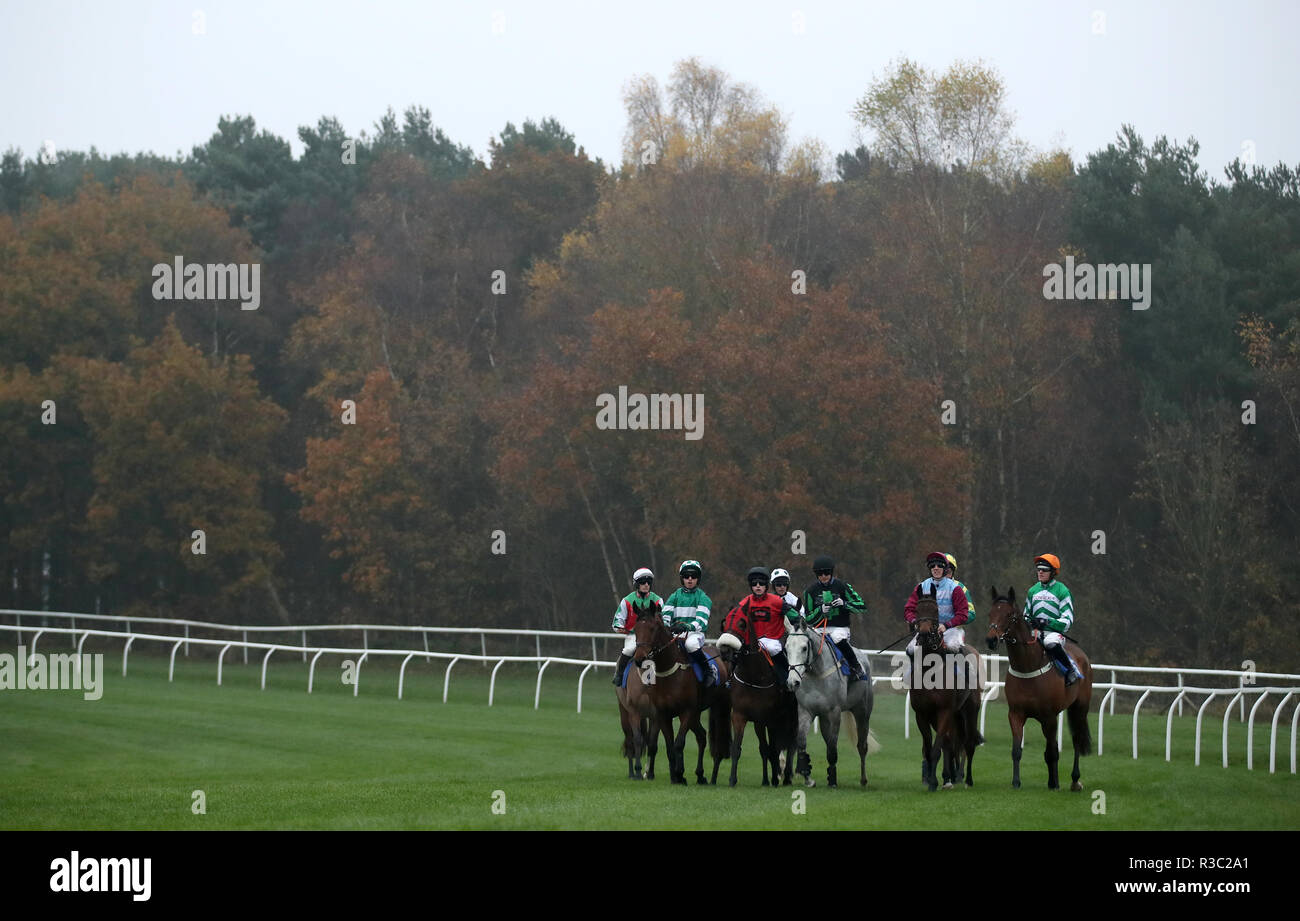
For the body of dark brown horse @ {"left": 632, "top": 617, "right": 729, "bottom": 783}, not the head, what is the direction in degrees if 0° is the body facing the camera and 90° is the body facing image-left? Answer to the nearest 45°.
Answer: approximately 45°

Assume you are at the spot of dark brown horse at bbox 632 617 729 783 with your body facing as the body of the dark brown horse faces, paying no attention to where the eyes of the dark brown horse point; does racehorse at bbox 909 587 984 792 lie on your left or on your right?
on your left

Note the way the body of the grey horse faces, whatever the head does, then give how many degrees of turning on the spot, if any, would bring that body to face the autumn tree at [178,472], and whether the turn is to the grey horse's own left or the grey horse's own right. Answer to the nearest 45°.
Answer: approximately 90° to the grey horse's own right

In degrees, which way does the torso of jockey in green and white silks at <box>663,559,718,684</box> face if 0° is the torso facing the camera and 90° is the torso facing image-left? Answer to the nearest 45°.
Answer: approximately 45°

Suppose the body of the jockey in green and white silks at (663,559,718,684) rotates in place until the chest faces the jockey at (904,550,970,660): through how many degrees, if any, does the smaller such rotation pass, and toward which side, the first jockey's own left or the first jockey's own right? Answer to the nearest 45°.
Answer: approximately 90° to the first jockey's own left

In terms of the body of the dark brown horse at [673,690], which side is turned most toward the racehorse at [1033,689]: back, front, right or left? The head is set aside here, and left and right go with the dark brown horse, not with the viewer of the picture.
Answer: left

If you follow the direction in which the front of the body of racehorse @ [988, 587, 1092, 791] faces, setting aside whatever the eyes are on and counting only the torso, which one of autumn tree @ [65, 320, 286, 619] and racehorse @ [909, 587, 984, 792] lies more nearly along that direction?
the racehorse

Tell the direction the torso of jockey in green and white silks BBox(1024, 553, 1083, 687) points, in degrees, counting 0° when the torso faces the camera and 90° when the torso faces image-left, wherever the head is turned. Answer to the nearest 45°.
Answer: approximately 45°
